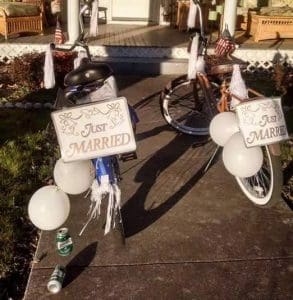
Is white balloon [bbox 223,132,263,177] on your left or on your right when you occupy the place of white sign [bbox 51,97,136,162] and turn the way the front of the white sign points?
on your left

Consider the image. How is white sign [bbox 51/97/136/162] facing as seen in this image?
toward the camera

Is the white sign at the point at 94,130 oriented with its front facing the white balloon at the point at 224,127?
no

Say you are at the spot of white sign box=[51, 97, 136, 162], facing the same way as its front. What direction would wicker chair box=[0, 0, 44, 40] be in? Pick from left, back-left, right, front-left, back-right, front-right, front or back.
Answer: back

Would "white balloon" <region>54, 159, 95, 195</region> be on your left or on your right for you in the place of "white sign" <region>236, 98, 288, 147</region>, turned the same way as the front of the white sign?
on your right

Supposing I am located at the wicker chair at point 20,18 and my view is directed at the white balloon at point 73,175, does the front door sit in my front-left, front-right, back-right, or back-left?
back-left

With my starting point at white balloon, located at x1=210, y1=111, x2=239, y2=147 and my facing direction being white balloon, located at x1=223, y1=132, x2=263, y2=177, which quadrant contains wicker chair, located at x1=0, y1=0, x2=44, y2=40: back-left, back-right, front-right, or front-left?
back-right

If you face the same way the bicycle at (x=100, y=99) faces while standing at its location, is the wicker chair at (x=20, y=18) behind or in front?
in front

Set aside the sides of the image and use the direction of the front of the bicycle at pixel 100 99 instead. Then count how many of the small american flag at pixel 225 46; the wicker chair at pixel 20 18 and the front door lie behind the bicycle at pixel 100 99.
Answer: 0

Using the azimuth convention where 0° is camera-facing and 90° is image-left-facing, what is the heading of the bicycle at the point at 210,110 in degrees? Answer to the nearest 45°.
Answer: approximately 135°

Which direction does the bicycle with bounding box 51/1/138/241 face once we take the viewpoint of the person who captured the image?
facing away from the viewer

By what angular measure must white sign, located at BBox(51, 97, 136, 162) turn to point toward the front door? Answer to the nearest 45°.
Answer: approximately 180°

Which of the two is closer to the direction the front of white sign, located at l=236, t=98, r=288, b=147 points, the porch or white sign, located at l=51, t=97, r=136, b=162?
the white sign

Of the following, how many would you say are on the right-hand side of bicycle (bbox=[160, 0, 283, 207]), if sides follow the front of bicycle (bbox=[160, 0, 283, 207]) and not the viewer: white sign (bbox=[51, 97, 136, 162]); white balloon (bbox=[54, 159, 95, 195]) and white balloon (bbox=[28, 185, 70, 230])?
0

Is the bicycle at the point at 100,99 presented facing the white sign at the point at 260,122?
no

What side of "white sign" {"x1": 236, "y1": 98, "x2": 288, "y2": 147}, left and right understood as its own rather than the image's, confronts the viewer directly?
front

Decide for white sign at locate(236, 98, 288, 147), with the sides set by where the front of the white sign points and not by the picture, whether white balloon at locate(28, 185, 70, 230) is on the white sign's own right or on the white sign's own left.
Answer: on the white sign's own right

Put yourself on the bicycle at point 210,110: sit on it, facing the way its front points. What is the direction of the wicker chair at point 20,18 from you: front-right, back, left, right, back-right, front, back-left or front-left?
front
